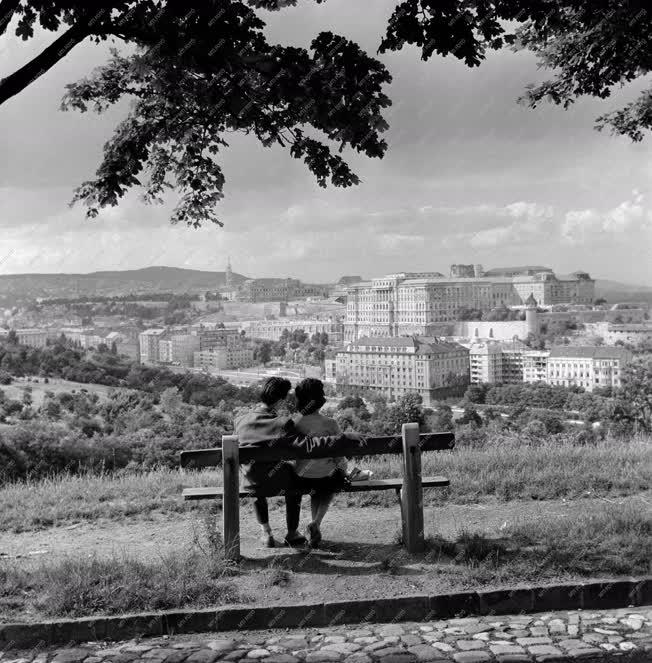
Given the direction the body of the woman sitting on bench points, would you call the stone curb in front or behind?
behind

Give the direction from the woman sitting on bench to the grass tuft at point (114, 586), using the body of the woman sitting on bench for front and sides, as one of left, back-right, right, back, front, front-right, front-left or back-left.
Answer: back-left

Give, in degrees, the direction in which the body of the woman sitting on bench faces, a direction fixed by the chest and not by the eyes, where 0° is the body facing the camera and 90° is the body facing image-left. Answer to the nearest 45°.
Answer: approximately 180°

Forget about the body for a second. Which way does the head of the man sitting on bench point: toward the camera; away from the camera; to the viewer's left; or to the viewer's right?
away from the camera

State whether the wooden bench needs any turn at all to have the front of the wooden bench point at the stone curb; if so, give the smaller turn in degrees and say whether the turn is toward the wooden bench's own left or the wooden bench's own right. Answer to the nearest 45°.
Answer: approximately 180°

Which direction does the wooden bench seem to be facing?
away from the camera
